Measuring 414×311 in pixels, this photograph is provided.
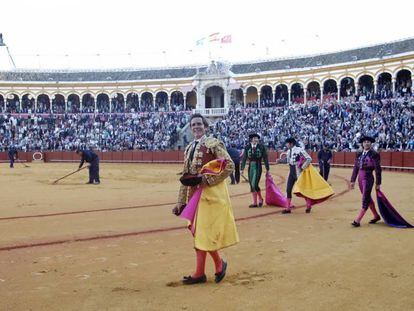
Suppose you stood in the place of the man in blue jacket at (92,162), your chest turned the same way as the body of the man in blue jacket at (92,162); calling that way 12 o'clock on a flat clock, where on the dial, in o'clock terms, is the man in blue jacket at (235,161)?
the man in blue jacket at (235,161) is roughly at 7 o'clock from the man in blue jacket at (92,162).

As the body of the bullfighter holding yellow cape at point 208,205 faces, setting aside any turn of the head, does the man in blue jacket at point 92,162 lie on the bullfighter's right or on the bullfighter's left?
on the bullfighter's right

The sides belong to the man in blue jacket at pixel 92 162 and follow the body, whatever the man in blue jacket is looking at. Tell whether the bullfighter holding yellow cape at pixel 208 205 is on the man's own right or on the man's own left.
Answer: on the man's own left

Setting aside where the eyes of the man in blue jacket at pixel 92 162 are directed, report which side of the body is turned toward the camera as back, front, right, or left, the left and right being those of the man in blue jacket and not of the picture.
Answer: left

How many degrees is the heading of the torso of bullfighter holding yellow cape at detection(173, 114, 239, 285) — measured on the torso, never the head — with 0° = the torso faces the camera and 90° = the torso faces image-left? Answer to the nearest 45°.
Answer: approximately 45°
